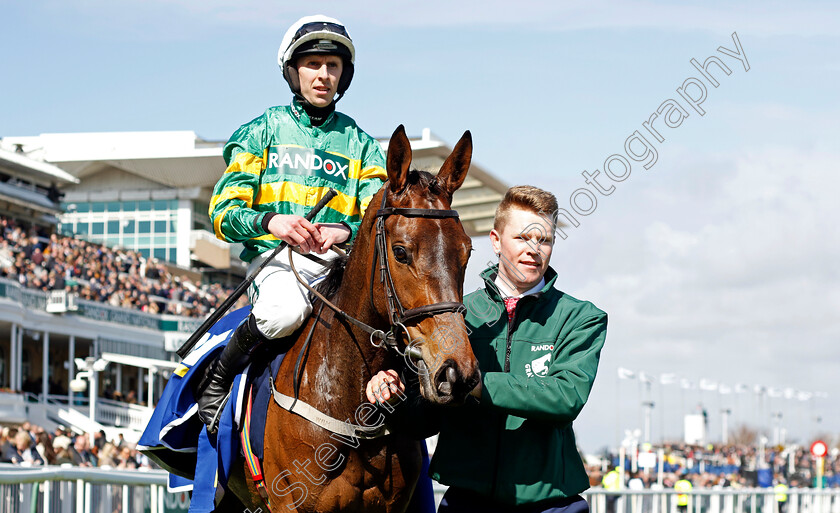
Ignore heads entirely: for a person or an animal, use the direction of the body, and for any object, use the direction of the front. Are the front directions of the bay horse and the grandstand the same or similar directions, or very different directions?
same or similar directions

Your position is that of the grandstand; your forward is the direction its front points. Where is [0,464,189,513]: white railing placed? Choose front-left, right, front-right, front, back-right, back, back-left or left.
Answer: front-right

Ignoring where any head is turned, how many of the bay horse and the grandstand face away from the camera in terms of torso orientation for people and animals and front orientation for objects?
0

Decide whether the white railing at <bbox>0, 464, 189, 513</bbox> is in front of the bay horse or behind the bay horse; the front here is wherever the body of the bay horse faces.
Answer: behind

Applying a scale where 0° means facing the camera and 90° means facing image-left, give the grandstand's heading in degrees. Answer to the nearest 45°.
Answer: approximately 315°

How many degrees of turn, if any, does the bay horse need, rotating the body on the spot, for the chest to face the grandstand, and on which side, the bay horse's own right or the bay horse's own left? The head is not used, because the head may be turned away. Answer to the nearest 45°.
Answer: approximately 135° to the bay horse's own left

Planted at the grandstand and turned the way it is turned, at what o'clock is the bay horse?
The bay horse is roughly at 1 o'clock from the grandstand.

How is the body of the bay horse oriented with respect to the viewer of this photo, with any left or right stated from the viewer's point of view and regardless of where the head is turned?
facing the viewer and to the right of the viewer
